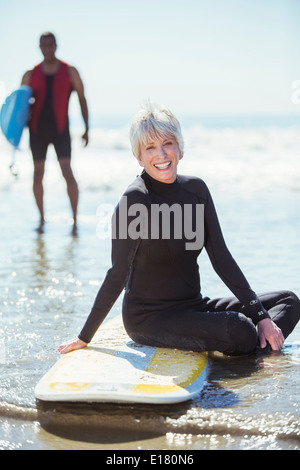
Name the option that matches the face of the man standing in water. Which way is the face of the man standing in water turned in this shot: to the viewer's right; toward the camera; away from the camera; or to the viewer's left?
toward the camera

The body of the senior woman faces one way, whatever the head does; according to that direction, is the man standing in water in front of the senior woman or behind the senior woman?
behind

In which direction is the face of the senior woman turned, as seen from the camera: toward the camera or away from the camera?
toward the camera

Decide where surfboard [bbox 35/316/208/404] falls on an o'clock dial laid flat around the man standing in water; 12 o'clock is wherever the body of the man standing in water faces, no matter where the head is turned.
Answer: The surfboard is roughly at 12 o'clock from the man standing in water.

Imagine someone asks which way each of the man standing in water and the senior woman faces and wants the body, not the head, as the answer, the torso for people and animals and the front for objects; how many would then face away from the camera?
0

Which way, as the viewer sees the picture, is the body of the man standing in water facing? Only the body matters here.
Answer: toward the camera

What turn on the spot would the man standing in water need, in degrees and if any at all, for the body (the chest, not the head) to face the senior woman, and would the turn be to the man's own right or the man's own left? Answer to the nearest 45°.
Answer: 0° — they already face them

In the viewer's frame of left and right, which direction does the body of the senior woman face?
facing the viewer and to the right of the viewer
